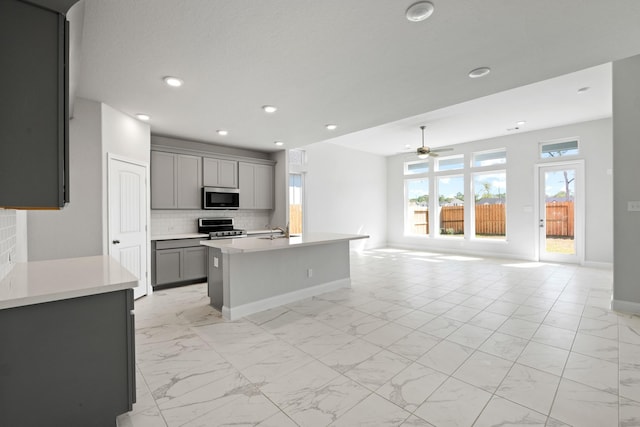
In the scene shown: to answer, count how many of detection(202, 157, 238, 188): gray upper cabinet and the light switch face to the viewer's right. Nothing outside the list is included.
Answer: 0

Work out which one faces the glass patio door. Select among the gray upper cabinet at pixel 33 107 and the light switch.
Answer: the gray upper cabinet

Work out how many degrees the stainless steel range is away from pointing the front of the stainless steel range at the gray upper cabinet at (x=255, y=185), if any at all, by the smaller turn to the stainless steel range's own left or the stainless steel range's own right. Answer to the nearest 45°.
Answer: approximately 135° to the stainless steel range's own left

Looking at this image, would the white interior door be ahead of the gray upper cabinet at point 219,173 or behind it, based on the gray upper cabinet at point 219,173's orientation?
ahead

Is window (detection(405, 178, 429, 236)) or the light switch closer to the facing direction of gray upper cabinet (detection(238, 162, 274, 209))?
the light switch

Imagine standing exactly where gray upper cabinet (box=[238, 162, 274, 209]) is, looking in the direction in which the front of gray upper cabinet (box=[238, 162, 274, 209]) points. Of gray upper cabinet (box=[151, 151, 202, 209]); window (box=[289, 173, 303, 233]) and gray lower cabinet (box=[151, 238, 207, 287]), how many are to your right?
2

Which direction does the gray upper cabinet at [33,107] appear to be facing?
to the viewer's right

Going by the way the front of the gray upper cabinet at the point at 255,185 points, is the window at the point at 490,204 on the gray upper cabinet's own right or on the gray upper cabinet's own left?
on the gray upper cabinet's own left

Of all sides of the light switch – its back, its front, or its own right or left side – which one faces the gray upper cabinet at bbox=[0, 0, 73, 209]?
front

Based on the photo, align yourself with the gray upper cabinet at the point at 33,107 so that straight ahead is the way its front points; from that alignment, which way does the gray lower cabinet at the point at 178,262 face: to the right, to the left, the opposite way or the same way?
to the right

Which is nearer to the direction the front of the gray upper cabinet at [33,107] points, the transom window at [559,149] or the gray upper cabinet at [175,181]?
the transom window
